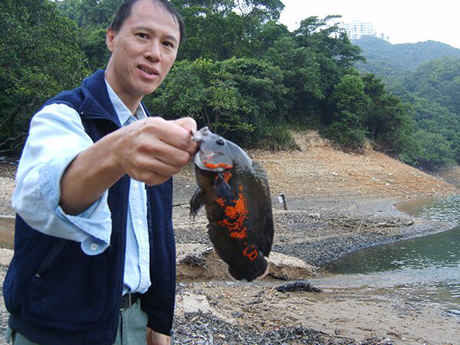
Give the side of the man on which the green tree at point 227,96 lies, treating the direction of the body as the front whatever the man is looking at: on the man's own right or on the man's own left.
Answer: on the man's own left

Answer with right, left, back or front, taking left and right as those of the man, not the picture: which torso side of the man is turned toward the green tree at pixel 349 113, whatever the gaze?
left

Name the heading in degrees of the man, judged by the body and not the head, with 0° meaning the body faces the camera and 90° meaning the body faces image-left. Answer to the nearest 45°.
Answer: approximately 315°

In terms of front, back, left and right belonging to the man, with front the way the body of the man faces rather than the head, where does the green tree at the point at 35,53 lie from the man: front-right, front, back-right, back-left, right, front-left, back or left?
back-left

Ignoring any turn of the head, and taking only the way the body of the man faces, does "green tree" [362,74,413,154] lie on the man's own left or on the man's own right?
on the man's own left

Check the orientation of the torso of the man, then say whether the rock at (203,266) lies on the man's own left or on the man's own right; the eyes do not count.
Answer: on the man's own left
